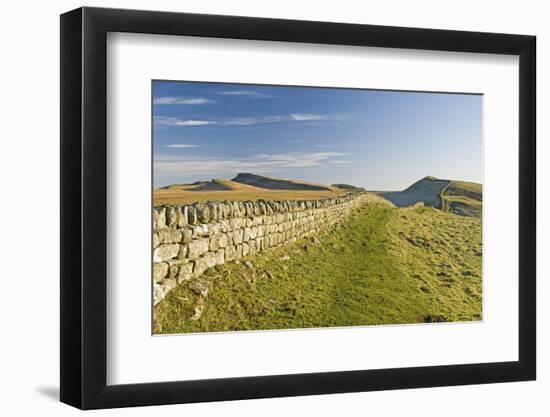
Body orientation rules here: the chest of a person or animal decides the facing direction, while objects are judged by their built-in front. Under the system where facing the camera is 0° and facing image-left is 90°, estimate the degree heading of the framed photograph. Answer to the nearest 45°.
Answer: approximately 315°
